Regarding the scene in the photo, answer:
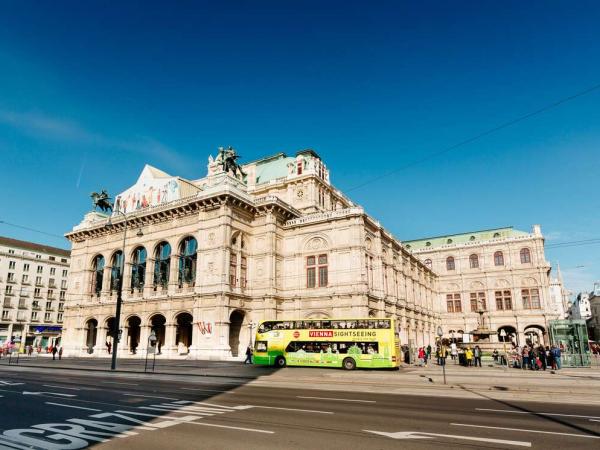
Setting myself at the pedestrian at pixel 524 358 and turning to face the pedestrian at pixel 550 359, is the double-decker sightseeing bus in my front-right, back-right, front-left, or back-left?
back-left

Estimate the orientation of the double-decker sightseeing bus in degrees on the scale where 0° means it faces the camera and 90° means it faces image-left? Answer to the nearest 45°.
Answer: approximately 90°

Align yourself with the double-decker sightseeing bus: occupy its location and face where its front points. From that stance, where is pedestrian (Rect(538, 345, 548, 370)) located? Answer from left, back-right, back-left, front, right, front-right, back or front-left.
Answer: back

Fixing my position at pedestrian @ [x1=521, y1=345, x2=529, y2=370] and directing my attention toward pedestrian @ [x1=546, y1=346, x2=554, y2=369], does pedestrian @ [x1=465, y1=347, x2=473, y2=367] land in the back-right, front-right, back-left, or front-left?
back-left

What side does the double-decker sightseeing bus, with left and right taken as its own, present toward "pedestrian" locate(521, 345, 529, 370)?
back

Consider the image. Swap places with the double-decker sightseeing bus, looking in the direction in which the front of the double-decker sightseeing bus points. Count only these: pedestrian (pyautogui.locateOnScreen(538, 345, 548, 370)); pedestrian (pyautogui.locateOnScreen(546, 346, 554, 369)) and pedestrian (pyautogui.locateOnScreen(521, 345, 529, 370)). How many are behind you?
3

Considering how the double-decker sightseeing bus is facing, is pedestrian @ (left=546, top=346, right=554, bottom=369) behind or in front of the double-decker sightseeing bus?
behind
